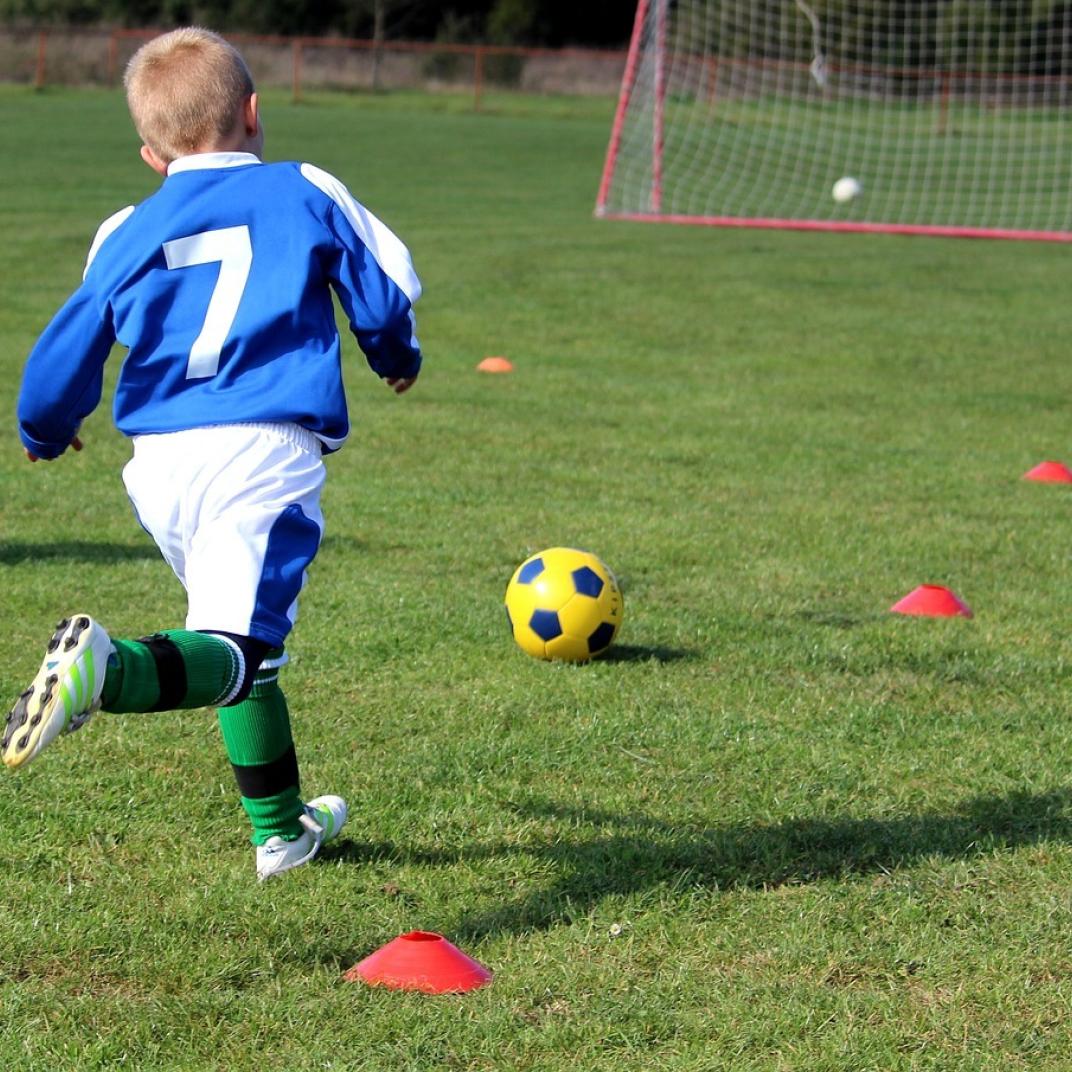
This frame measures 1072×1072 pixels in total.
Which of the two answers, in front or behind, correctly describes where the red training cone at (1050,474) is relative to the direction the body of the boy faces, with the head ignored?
in front

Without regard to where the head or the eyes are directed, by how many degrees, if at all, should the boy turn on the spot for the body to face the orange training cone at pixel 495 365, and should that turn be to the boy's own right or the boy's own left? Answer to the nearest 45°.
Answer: approximately 45° to the boy's own left

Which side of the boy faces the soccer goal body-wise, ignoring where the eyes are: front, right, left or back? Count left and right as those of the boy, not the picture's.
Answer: front

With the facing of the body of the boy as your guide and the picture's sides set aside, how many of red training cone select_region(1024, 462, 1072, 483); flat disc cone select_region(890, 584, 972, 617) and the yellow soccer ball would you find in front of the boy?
3

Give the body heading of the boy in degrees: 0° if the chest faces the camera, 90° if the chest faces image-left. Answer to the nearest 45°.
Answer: approximately 225°

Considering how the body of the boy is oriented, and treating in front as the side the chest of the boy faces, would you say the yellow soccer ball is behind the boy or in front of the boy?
in front
